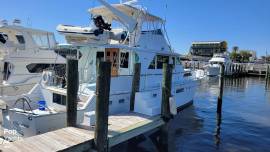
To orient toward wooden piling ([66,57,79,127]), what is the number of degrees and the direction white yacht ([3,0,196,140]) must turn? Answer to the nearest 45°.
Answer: approximately 135° to its right

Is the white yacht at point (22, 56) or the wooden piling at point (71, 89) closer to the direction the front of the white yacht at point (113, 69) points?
the white yacht

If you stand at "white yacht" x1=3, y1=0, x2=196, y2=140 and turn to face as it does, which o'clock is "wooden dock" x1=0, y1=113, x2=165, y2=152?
The wooden dock is roughly at 5 o'clock from the white yacht.

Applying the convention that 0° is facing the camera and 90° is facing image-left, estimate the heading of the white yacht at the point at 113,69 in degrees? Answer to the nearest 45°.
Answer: approximately 225°

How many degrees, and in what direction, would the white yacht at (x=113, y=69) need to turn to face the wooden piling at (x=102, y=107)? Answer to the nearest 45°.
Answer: approximately 135° to its right

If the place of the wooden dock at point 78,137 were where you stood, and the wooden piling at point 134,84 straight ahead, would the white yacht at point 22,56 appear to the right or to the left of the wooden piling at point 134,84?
left

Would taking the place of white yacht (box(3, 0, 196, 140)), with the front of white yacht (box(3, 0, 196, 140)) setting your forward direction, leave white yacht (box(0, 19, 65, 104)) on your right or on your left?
on your left
